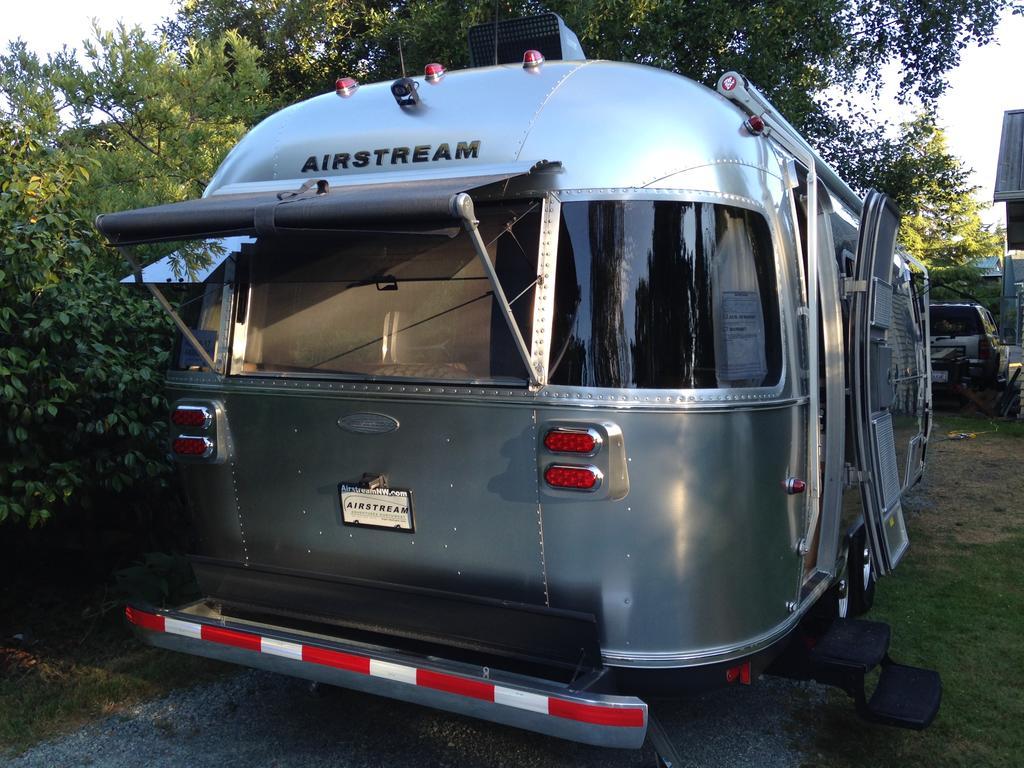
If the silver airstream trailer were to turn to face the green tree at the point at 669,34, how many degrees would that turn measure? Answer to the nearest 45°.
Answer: approximately 45° to its left

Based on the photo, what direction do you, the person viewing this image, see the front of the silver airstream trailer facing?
facing away from the viewer and to the right of the viewer

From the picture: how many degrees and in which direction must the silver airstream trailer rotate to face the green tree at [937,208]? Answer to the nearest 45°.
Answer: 0° — it already faces it

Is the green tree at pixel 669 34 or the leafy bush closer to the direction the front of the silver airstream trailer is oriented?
the green tree

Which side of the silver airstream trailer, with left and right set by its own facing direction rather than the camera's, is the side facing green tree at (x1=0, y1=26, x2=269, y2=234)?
left

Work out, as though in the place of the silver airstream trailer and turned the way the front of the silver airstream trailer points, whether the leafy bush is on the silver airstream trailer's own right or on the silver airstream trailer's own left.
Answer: on the silver airstream trailer's own left
